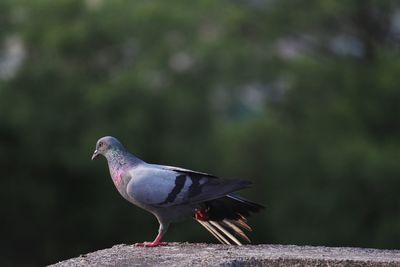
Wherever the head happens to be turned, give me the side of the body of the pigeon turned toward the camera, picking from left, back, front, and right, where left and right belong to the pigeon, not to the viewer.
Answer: left
